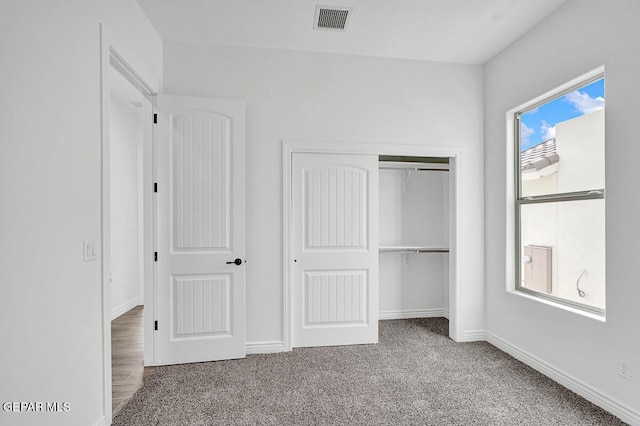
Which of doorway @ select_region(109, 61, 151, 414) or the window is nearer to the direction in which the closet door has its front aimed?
the window

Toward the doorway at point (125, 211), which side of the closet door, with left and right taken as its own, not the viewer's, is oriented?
right

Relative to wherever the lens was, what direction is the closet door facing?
facing the viewer

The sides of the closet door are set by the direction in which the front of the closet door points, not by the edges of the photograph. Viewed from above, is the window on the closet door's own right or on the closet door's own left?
on the closet door's own left

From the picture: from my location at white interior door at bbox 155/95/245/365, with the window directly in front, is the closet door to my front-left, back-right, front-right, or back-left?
front-left
